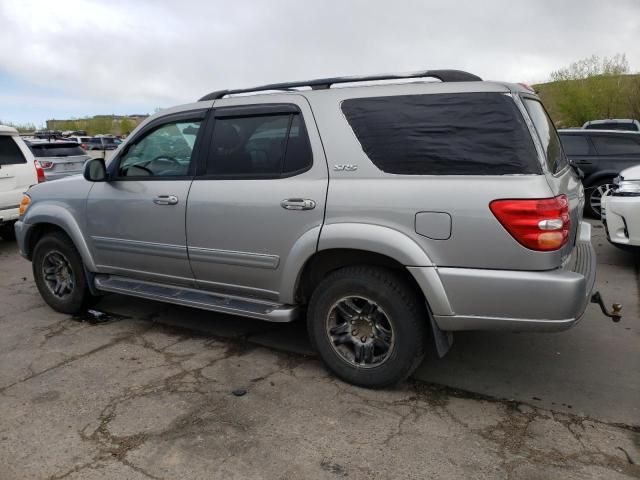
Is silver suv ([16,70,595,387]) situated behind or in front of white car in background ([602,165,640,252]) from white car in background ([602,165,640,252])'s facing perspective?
in front

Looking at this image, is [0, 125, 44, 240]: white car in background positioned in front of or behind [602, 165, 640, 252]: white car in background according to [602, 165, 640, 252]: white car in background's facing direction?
in front

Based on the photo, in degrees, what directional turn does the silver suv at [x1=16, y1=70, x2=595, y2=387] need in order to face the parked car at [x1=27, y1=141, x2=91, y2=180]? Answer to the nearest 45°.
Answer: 0° — it already faces it

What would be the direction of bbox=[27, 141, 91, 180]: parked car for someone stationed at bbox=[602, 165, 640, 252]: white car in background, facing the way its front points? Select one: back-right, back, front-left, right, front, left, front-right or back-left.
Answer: front-right

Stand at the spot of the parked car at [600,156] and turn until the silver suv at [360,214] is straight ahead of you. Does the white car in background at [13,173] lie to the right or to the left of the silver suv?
right

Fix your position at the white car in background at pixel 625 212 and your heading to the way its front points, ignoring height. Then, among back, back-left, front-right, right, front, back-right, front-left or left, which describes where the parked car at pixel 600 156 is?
back-right

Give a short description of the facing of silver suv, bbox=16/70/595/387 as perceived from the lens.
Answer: facing away from the viewer and to the left of the viewer

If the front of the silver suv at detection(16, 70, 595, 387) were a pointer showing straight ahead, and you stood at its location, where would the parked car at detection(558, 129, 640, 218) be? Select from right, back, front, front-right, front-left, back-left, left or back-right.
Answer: right

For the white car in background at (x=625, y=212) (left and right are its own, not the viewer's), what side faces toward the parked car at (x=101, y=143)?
right

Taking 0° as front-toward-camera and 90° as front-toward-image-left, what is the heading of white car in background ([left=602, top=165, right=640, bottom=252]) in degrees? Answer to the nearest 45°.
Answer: approximately 45°

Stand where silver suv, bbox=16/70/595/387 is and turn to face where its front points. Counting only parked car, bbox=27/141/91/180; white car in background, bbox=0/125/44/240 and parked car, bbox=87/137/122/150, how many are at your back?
0

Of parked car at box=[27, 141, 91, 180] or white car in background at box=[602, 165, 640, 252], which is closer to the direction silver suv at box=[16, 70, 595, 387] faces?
the parked car

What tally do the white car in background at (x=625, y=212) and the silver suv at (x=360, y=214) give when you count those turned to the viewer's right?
0
